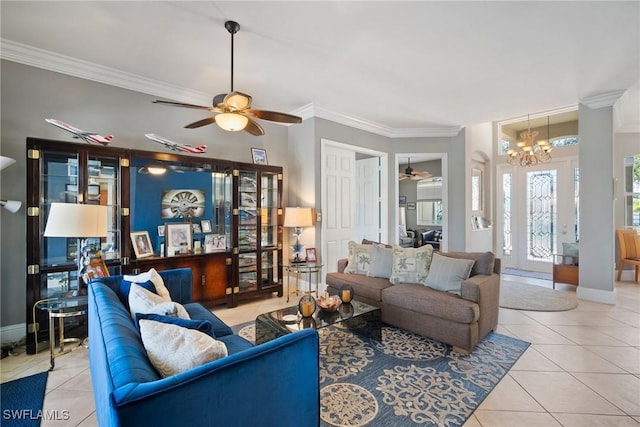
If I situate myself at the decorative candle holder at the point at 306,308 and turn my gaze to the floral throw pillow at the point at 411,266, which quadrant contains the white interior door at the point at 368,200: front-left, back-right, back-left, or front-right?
front-left

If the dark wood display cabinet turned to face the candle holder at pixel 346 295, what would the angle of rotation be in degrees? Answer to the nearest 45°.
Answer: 0° — it already faces it

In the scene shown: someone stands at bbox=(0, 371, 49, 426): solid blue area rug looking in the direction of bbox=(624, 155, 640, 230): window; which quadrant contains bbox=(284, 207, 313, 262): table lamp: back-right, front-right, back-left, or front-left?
front-left

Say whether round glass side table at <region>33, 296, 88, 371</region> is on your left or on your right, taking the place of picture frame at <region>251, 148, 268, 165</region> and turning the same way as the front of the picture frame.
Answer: on your right

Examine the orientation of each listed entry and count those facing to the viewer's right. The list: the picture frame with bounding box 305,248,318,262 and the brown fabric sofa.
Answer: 0

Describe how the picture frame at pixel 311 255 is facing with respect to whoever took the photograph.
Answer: facing the viewer

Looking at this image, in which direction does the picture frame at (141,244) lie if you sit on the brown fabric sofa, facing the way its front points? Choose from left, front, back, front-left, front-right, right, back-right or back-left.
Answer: front-right

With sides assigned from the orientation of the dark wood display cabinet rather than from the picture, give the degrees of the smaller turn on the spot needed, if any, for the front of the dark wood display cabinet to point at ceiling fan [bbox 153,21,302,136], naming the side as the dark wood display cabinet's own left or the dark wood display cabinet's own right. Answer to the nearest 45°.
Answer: approximately 45° to the dark wood display cabinet's own right

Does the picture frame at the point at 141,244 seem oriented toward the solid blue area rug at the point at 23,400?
no

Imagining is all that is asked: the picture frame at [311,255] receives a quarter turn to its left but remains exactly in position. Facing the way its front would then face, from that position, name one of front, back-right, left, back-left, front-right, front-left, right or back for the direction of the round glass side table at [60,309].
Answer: back-right

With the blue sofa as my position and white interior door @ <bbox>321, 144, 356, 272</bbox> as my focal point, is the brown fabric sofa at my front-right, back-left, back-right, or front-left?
front-right

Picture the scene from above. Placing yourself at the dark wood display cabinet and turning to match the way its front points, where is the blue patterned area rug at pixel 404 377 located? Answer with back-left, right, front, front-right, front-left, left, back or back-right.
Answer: front

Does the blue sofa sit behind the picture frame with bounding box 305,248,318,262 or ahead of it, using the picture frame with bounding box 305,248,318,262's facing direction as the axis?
ahead

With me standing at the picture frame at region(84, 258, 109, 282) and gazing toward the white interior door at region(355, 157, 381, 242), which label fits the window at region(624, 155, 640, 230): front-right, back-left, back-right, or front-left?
front-right

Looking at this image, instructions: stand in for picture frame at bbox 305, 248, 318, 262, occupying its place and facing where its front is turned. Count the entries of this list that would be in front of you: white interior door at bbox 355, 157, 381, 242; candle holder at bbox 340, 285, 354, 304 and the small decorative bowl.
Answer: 2

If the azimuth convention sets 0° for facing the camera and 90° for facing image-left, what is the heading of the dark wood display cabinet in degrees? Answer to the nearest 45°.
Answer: approximately 315°

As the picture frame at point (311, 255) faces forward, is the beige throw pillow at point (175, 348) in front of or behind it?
in front
